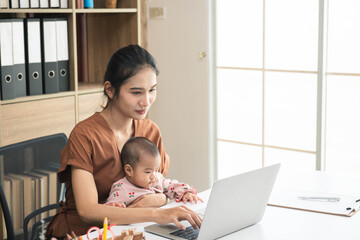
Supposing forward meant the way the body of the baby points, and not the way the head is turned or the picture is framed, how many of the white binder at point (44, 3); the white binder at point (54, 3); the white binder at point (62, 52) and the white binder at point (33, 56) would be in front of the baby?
0

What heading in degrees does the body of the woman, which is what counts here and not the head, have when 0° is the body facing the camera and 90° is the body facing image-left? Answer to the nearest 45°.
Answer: approximately 315°

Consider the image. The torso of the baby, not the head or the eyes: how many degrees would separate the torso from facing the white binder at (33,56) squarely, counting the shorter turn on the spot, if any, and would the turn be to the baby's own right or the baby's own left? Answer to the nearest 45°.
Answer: approximately 180°

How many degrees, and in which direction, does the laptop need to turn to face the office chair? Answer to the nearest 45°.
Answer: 0° — it already faces it

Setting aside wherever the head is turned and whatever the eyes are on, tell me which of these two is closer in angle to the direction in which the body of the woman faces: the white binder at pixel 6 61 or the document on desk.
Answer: the document on desk

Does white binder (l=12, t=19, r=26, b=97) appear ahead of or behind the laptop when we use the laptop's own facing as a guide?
ahead

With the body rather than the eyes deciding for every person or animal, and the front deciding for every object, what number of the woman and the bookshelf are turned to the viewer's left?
0

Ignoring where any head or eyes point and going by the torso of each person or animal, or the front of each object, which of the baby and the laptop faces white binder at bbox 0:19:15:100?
the laptop

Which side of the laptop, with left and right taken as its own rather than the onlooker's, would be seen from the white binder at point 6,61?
front

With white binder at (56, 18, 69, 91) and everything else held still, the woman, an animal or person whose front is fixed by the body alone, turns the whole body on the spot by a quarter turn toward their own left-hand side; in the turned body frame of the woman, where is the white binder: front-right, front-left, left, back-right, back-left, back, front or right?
front-left

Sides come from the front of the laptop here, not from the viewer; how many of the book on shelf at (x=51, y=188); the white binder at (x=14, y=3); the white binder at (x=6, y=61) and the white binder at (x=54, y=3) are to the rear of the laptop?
0

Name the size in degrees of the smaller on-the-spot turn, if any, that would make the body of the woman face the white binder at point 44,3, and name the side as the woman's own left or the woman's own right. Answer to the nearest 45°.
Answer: approximately 135° to the woman's own left

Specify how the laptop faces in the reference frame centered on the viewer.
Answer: facing away from the viewer and to the left of the viewer

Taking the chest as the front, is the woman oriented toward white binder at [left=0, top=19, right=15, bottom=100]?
no

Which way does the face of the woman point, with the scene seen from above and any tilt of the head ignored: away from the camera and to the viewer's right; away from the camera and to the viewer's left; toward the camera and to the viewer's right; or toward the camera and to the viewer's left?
toward the camera and to the viewer's right

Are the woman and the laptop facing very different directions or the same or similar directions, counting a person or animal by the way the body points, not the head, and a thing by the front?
very different directions

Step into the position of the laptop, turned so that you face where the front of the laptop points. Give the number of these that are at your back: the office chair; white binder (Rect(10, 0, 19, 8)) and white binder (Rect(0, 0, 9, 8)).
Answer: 0

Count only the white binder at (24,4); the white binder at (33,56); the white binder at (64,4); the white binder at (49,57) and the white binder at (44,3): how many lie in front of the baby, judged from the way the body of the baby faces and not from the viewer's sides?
0

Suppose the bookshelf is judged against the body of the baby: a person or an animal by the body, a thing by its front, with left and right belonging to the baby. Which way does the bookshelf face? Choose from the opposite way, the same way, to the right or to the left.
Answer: the same way

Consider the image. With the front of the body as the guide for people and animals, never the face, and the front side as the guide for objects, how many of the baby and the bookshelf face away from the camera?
0
